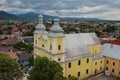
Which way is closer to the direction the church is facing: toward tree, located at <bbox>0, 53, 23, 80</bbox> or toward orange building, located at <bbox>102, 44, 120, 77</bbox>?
the tree

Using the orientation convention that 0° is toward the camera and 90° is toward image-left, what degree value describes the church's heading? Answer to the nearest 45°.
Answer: approximately 45°

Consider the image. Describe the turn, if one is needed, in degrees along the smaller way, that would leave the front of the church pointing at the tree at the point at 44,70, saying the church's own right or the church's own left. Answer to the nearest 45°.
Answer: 0° — it already faces it

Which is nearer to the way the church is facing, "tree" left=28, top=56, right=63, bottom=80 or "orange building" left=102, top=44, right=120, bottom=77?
the tree

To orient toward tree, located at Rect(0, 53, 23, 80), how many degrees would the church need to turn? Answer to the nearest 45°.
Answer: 0° — it already faces it

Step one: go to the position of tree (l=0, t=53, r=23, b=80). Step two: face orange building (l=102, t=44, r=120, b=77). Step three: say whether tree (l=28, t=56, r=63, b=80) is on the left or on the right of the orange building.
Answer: right

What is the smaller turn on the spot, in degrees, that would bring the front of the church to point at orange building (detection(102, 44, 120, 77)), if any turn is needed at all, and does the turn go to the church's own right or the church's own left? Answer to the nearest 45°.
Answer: approximately 180°
